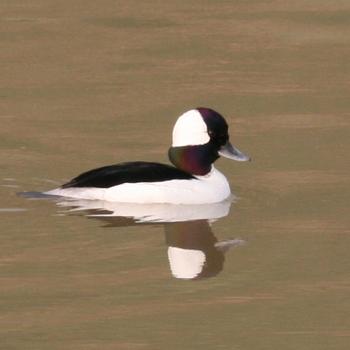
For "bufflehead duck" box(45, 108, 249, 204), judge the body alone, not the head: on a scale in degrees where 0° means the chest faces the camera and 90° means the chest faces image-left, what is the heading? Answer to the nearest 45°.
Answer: approximately 270°
